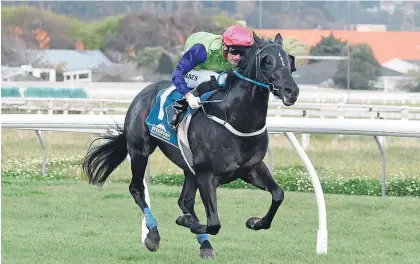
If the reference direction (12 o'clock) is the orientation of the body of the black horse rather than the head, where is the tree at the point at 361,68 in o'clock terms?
The tree is roughly at 8 o'clock from the black horse.

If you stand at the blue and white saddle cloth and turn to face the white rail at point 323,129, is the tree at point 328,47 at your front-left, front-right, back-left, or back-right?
front-left

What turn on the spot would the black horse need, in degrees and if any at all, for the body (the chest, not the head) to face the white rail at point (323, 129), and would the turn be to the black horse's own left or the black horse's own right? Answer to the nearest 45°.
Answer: approximately 90° to the black horse's own left

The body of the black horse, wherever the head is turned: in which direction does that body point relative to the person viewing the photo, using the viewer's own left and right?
facing the viewer and to the right of the viewer

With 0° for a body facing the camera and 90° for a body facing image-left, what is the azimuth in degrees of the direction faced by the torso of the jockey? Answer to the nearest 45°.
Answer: approximately 315°

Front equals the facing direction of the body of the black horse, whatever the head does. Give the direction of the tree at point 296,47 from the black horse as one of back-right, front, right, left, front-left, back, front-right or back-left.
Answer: back-left
